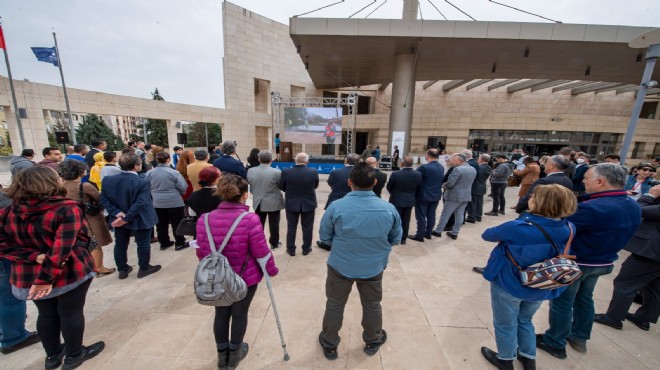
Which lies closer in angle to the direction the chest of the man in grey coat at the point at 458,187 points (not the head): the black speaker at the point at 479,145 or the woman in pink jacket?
the black speaker

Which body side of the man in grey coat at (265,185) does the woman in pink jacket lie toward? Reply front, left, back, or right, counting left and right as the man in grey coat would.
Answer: back

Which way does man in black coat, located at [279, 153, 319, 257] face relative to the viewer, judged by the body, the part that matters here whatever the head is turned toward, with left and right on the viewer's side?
facing away from the viewer

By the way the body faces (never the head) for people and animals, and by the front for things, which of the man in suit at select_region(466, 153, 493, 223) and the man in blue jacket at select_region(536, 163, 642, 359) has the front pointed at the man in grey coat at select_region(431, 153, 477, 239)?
the man in blue jacket

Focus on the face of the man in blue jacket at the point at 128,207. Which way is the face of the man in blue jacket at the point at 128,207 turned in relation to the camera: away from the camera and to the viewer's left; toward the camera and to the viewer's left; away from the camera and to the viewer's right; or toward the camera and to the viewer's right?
away from the camera and to the viewer's right

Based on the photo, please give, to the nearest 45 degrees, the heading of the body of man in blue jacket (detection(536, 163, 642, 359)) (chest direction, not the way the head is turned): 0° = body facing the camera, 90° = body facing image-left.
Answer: approximately 135°

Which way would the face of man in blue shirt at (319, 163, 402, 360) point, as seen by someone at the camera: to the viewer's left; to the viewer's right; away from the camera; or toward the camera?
away from the camera

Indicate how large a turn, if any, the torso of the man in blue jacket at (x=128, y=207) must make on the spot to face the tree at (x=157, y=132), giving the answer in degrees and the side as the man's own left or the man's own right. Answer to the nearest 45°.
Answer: approximately 45° to the man's own left

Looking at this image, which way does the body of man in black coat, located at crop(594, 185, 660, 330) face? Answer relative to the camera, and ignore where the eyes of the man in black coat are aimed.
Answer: to the viewer's left

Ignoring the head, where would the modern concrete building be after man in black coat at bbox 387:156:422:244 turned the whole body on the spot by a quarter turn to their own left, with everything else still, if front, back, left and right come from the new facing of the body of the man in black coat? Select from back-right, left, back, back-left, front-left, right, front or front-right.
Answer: right

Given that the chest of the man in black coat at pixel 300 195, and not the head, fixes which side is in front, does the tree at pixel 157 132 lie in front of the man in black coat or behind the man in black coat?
in front

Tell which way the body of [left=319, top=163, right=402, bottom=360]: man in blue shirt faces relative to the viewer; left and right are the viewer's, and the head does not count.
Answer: facing away from the viewer

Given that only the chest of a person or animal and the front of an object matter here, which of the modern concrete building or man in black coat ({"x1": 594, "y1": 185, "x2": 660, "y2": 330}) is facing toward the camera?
the modern concrete building

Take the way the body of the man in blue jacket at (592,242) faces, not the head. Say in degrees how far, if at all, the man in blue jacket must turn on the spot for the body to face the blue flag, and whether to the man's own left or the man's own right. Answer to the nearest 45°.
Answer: approximately 45° to the man's own left

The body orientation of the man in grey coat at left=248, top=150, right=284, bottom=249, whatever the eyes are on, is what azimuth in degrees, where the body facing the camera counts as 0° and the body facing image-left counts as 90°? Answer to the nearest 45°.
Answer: approximately 180°

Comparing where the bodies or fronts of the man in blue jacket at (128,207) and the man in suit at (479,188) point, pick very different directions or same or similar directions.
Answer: same or similar directions

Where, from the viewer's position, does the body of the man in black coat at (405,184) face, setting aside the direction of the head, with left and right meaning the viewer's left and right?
facing away from the viewer

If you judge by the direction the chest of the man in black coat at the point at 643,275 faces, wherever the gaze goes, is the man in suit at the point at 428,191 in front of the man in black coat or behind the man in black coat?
in front

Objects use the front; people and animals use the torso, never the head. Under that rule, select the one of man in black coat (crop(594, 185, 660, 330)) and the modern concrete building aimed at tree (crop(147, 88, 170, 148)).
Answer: the man in black coat

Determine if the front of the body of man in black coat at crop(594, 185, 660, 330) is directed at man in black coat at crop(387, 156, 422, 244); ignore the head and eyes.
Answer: yes
